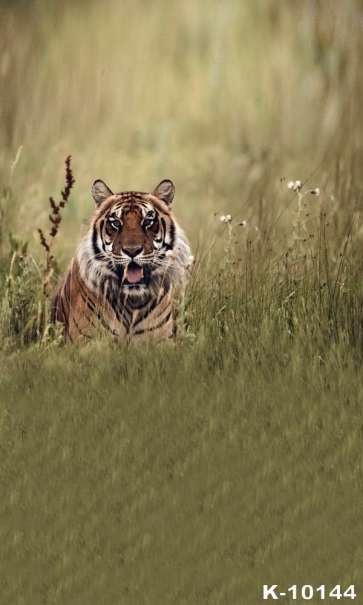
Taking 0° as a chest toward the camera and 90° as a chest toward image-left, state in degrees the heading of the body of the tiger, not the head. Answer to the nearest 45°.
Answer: approximately 0°

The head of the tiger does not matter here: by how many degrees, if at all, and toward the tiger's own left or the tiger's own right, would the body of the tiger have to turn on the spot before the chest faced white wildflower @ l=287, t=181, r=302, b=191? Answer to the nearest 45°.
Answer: approximately 90° to the tiger's own left
